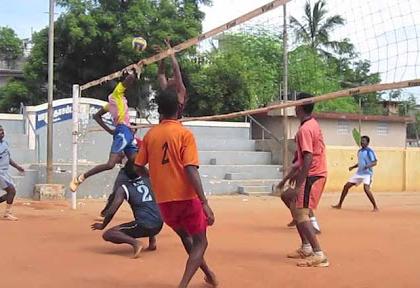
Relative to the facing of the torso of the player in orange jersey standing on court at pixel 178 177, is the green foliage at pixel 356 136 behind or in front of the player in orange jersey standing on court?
in front

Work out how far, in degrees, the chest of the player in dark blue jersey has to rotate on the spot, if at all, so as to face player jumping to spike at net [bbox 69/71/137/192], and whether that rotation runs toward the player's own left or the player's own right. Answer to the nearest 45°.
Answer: approximately 45° to the player's own right

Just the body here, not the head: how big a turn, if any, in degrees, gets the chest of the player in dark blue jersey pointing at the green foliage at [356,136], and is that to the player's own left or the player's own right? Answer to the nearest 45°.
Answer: approximately 90° to the player's own right

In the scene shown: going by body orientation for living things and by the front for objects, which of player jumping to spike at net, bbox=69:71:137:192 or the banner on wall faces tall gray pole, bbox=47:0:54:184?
the banner on wall

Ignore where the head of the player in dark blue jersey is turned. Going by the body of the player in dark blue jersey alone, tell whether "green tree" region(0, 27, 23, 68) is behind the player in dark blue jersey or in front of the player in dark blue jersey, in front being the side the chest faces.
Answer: in front

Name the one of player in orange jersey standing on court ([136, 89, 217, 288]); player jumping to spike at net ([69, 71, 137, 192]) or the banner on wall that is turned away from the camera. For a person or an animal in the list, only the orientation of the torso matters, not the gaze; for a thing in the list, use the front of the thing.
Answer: player in orange jersey standing on court ([136, 89, 217, 288])

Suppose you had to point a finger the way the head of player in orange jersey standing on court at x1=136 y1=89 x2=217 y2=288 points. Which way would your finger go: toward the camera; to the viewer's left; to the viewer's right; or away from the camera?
away from the camera

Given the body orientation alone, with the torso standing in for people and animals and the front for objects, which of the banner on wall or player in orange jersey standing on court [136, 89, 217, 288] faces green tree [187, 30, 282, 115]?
the player in orange jersey standing on court

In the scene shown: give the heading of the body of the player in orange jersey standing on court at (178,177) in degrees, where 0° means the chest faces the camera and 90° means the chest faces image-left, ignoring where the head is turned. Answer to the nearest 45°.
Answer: approximately 180°

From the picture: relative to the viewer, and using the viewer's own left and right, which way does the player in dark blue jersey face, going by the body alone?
facing away from the viewer and to the left of the viewer

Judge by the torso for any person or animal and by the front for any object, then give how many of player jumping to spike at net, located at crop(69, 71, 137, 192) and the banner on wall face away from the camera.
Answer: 0

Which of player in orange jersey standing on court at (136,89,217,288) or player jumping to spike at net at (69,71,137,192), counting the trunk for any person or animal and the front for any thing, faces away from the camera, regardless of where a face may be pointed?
player in orange jersey standing on court at (136,89,217,288)
